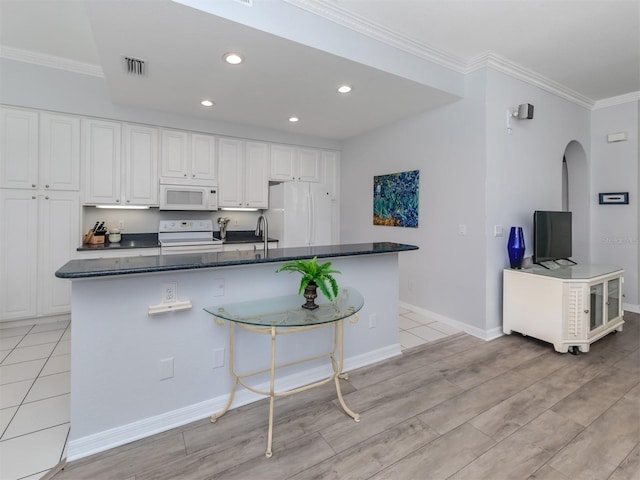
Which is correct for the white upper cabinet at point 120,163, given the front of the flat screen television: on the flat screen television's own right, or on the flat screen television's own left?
on the flat screen television's own right

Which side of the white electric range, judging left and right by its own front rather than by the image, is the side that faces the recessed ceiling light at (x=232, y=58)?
front

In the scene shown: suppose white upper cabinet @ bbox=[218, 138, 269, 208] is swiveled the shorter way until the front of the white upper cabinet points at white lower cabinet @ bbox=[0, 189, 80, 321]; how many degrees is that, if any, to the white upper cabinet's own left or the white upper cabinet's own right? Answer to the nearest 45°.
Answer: approximately 90° to the white upper cabinet's own right

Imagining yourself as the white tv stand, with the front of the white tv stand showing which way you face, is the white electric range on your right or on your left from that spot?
on your right

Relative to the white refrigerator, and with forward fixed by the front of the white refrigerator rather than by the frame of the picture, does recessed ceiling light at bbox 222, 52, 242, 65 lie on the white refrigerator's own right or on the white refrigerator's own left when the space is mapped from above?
on the white refrigerator's own right

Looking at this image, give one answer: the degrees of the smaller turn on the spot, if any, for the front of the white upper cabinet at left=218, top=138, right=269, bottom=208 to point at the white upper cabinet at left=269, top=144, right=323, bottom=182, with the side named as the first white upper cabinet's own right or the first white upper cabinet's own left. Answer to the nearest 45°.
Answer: approximately 90° to the first white upper cabinet's own left

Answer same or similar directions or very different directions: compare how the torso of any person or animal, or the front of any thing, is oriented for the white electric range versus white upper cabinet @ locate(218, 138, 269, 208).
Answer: same or similar directions

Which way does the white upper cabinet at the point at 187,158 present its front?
toward the camera

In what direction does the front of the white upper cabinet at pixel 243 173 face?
toward the camera

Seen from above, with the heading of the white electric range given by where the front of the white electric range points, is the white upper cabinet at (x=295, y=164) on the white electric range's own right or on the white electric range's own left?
on the white electric range's own left

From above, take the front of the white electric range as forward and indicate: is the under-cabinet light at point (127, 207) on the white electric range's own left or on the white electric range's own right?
on the white electric range's own right

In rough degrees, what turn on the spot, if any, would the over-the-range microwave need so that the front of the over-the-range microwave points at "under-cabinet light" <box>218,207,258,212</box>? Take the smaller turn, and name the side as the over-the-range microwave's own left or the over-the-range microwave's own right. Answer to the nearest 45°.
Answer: approximately 135° to the over-the-range microwave's own left

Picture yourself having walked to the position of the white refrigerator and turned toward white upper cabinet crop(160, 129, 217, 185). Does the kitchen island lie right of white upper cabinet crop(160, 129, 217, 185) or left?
left
